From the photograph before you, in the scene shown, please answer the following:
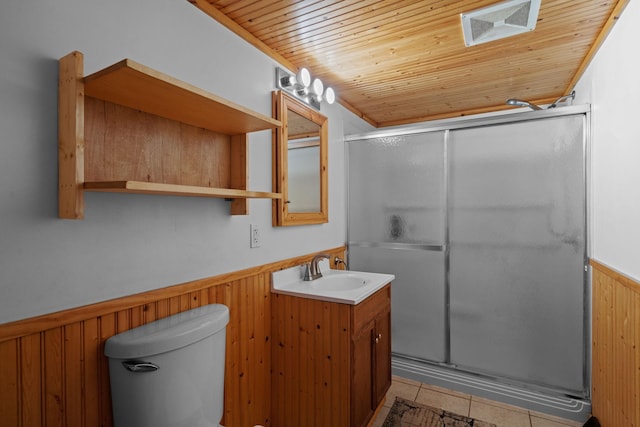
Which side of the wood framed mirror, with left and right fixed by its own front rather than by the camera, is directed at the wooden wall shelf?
right

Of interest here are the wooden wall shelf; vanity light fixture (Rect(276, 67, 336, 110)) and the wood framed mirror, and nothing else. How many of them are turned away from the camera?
0

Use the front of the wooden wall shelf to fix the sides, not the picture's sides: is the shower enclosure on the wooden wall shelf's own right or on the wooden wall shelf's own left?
on the wooden wall shelf's own left

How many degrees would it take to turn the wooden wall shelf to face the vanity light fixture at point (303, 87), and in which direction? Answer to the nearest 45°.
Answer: approximately 90° to its left

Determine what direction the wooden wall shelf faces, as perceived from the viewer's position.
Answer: facing the viewer and to the right of the viewer

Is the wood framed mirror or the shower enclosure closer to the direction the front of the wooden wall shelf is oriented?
the shower enclosure

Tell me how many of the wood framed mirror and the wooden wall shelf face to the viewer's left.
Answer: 0
